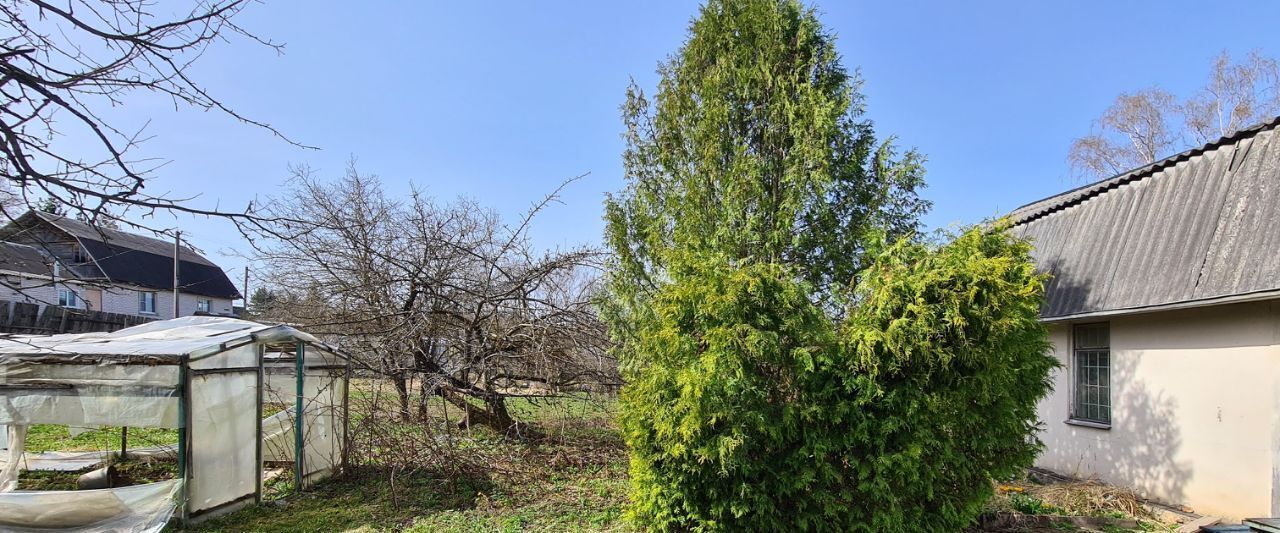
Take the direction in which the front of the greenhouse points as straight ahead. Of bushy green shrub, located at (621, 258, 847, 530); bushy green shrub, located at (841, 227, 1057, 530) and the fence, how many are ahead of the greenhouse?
2

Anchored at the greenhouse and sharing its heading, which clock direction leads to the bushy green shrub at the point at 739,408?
The bushy green shrub is roughly at 12 o'clock from the greenhouse.

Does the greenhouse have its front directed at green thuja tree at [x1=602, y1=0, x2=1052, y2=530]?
yes

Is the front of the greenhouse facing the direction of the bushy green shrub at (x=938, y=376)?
yes

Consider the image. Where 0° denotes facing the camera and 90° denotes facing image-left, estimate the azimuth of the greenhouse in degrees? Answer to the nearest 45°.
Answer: approximately 315°

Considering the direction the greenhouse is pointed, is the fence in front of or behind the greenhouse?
behind
